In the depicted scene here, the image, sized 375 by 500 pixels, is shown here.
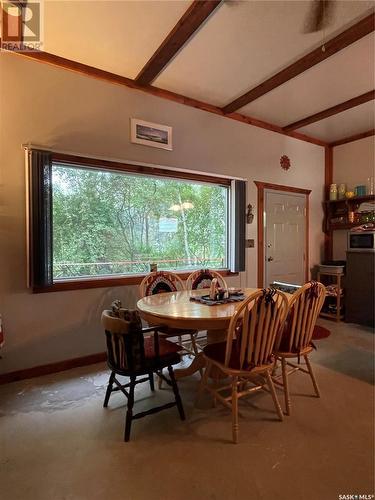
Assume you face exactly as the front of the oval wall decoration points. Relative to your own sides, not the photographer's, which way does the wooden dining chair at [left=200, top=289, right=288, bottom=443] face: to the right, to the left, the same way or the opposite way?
the opposite way

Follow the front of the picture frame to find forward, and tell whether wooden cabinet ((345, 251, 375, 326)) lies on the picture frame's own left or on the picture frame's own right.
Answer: on the picture frame's own left

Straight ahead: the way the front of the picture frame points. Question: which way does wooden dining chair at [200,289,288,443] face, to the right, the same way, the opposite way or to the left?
the opposite way

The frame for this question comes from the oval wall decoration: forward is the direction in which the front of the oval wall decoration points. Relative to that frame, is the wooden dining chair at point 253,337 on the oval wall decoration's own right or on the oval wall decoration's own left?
on the oval wall decoration's own right

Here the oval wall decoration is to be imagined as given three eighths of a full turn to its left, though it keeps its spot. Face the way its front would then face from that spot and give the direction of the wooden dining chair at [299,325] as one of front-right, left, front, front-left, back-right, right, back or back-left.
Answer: back

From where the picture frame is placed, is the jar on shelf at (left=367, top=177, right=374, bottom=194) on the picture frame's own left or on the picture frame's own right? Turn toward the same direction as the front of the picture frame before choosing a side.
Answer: on the picture frame's own left

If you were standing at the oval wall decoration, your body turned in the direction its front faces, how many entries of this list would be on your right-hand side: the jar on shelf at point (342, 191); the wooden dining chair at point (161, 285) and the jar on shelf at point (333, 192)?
1

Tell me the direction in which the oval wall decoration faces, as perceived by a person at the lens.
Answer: facing the viewer and to the right of the viewer

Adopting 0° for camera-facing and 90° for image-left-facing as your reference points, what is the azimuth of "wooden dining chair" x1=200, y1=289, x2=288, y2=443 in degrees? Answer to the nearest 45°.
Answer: approximately 135°

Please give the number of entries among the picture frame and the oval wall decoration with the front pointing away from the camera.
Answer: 0
